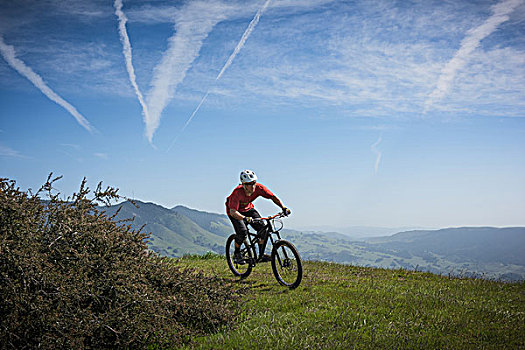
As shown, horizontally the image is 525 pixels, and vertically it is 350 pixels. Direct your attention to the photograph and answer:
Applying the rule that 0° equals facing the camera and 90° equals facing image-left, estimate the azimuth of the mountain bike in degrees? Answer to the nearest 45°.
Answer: approximately 315°

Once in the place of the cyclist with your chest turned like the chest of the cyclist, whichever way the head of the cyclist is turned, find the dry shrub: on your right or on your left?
on your right

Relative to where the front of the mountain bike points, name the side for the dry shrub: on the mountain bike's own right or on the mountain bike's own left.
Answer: on the mountain bike's own right
